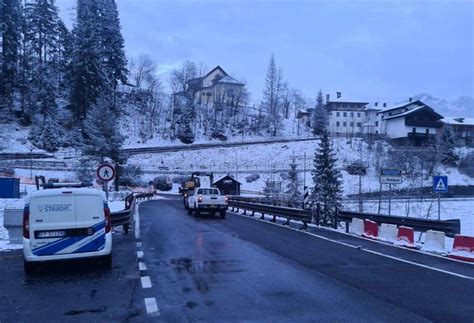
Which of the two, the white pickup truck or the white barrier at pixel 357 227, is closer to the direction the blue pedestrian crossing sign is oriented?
the white barrier

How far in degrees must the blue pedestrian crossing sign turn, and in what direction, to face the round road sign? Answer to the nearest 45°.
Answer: approximately 90° to its right

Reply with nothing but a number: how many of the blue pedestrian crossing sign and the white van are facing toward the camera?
1

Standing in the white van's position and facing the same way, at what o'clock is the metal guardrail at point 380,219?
The metal guardrail is roughly at 2 o'clock from the white van.

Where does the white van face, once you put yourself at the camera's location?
facing away from the viewer

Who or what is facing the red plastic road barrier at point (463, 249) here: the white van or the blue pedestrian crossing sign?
the blue pedestrian crossing sign

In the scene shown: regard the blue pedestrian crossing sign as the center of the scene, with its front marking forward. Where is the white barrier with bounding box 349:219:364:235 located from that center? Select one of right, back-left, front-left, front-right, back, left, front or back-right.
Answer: right

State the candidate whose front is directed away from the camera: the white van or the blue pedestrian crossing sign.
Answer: the white van

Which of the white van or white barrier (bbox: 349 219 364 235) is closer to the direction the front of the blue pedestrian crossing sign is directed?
the white van

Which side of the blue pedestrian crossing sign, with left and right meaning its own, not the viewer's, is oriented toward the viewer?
front

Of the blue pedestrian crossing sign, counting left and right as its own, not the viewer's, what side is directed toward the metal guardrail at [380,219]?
right

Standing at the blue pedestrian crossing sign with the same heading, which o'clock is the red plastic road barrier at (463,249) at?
The red plastic road barrier is roughly at 12 o'clock from the blue pedestrian crossing sign.

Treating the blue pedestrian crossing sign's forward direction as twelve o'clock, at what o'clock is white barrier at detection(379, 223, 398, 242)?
The white barrier is roughly at 1 o'clock from the blue pedestrian crossing sign.

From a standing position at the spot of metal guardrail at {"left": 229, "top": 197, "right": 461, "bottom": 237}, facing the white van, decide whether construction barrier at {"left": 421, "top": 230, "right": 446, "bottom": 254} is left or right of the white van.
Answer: left
